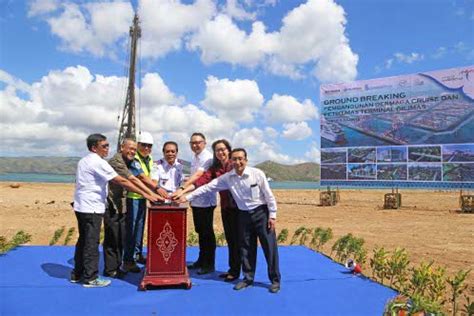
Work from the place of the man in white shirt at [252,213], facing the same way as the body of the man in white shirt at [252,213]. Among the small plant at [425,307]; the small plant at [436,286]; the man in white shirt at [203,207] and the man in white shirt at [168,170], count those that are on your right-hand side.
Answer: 2

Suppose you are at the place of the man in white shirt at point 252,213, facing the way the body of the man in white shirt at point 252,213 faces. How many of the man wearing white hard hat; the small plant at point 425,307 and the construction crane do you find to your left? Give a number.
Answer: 1

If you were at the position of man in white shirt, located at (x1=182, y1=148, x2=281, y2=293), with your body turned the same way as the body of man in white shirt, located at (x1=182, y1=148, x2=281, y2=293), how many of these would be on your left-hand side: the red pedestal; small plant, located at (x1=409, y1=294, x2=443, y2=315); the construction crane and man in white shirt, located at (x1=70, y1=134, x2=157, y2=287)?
1

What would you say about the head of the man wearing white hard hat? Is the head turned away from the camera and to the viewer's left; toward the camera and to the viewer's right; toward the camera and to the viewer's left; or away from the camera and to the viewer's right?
toward the camera and to the viewer's right

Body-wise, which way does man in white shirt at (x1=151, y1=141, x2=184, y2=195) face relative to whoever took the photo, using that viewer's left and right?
facing the viewer

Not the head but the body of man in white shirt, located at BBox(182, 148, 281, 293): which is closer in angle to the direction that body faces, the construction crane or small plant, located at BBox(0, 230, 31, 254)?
the small plant

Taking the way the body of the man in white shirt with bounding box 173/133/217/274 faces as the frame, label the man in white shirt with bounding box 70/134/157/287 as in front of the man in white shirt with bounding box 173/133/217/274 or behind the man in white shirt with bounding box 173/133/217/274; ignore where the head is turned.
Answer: in front

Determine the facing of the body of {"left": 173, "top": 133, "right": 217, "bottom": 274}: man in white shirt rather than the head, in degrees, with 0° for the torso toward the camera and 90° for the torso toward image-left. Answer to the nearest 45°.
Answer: approximately 45°

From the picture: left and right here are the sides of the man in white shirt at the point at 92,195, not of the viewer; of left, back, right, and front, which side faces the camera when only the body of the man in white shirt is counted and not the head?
right

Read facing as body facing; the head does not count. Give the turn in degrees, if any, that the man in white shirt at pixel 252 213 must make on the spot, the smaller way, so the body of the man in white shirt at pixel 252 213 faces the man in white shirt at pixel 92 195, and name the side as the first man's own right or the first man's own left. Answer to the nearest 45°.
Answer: approximately 45° to the first man's own right

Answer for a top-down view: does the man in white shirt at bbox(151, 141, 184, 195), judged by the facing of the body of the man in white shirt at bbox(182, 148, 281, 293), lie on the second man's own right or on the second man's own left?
on the second man's own right

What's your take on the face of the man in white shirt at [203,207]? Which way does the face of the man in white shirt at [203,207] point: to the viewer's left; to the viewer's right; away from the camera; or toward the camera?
toward the camera

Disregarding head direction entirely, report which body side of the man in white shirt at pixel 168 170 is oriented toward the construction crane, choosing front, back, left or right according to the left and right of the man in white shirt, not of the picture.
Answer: back

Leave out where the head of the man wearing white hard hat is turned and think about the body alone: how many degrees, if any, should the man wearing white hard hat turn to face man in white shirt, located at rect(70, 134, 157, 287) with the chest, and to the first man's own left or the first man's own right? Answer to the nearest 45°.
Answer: approximately 90° to the first man's own right

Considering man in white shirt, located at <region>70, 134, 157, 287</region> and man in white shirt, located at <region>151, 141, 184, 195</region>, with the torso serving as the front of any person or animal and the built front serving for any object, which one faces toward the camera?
man in white shirt, located at <region>151, 141, 184, 195</region>

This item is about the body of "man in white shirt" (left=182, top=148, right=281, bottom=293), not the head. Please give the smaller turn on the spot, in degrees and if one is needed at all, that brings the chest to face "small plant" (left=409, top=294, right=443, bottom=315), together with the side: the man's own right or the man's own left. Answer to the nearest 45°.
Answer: approximately 90° to the man's own left

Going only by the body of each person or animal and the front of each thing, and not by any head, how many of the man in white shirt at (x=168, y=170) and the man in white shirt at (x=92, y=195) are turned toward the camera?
1
